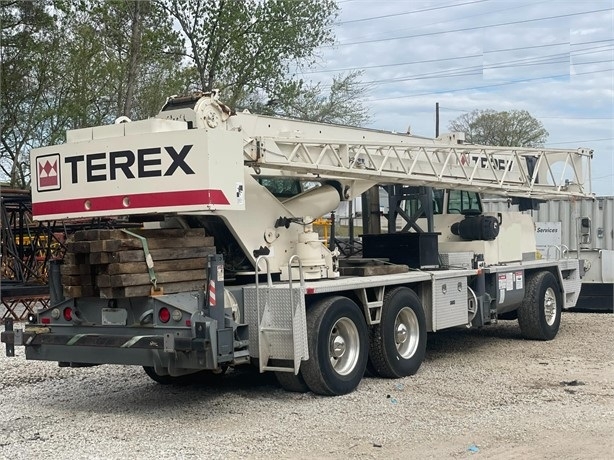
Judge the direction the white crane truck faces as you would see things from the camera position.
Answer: facing away from the viewer and to the right of the viewer

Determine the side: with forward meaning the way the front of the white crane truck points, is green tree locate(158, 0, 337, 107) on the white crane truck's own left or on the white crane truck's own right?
on the white crane truck's own left

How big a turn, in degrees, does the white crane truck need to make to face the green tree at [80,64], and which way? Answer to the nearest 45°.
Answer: approximately 45° to its left

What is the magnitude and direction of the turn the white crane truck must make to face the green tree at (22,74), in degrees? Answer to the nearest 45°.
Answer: approximately 90° to its left
